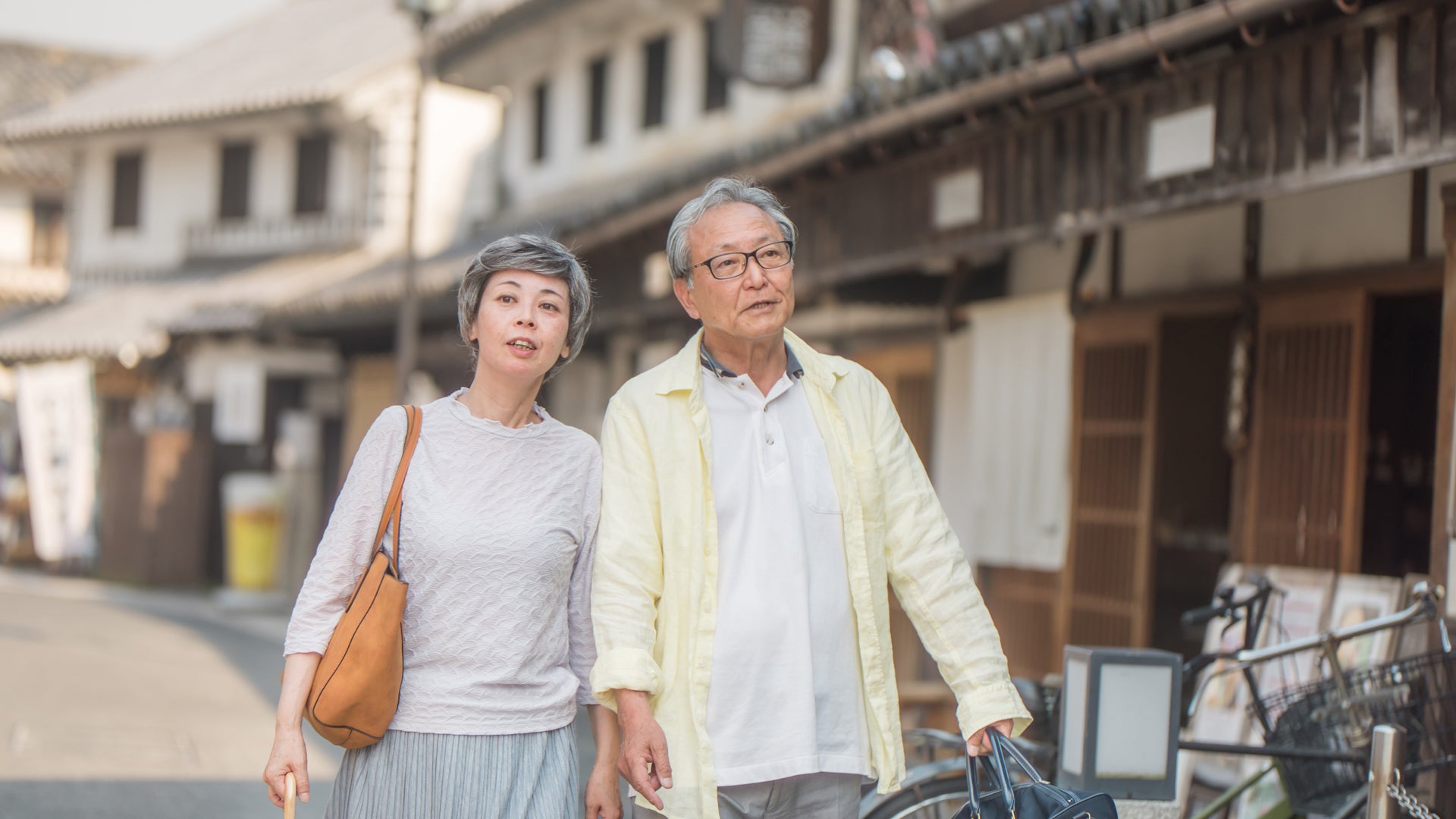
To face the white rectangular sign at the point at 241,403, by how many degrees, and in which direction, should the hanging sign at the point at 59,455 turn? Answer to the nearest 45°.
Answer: approximately 45° to its left

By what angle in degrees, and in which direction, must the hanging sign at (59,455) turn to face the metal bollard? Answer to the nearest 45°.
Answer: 0° — it already faces it

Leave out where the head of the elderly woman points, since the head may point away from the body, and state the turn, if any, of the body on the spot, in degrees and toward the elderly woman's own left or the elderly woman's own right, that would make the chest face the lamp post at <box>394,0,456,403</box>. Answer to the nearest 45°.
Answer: approximately 180°

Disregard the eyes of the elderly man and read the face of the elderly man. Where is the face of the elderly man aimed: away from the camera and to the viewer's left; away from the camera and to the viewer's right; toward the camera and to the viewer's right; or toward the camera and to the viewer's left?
toward the camera and to the viewer's right

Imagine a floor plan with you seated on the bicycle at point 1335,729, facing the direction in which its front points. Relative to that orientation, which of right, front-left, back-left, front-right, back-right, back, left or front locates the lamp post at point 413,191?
back-left

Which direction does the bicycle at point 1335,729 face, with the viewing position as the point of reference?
facing to the right of the viewer
